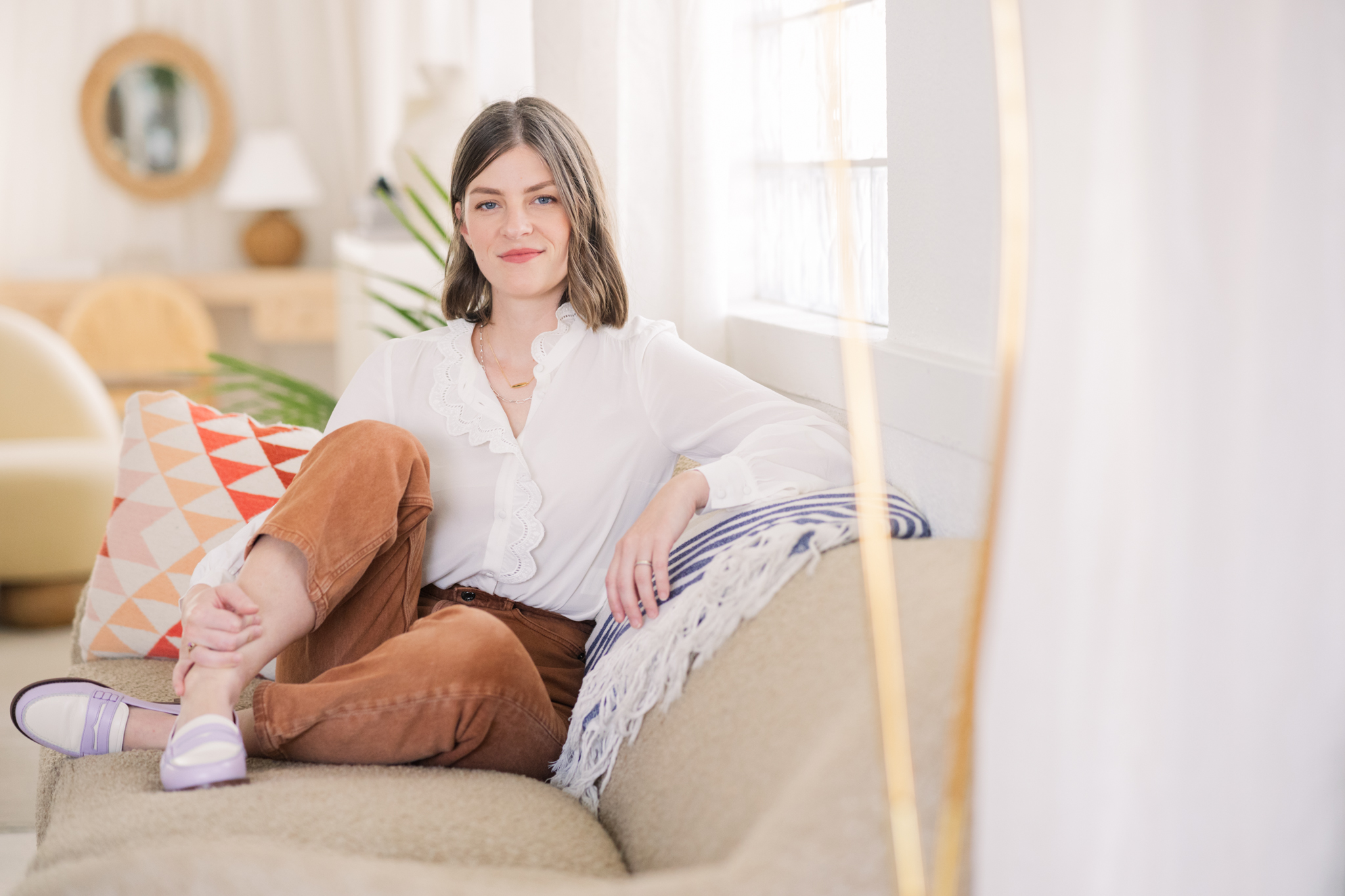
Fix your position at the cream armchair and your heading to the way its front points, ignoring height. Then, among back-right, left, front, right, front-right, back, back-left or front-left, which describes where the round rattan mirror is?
back

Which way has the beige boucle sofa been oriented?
to the viewer's left

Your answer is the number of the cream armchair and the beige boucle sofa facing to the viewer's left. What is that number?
1

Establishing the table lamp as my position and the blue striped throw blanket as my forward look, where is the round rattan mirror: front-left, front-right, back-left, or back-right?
back-right

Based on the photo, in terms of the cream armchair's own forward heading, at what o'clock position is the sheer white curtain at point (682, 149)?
The sheer white curtain is roughly at 11 o'clock from the cream armchair.

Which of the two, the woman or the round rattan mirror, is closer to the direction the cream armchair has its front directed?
the woman

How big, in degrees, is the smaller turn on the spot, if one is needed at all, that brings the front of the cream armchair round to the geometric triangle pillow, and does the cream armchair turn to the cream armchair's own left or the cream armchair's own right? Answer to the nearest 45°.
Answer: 0° — it already faces it
